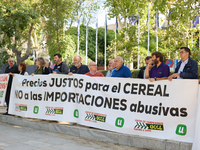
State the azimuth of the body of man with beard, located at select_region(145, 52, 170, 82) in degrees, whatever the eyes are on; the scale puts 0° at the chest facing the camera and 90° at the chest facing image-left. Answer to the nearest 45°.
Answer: approximately 45°

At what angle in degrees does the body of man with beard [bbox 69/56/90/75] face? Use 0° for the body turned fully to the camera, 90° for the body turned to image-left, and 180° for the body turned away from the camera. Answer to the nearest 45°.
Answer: approximately 45°

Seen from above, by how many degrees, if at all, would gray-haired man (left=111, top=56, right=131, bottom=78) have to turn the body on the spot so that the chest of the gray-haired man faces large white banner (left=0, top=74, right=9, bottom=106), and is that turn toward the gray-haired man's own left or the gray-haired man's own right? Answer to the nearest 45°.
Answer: approximately 90° to the gray-haired man's own right

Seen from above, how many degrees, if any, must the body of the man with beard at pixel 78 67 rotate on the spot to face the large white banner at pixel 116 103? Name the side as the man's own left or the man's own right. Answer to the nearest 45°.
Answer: approximately 45° to the man's own left

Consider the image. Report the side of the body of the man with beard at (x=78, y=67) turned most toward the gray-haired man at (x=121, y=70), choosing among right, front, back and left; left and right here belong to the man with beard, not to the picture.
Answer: left

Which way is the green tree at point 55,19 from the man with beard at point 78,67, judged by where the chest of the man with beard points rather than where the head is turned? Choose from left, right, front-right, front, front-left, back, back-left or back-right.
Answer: back-right

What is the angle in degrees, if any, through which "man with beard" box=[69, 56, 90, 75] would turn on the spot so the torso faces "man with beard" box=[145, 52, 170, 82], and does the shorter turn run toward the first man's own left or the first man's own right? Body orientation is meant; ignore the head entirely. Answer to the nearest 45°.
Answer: approximately 90° to the first man's own left
